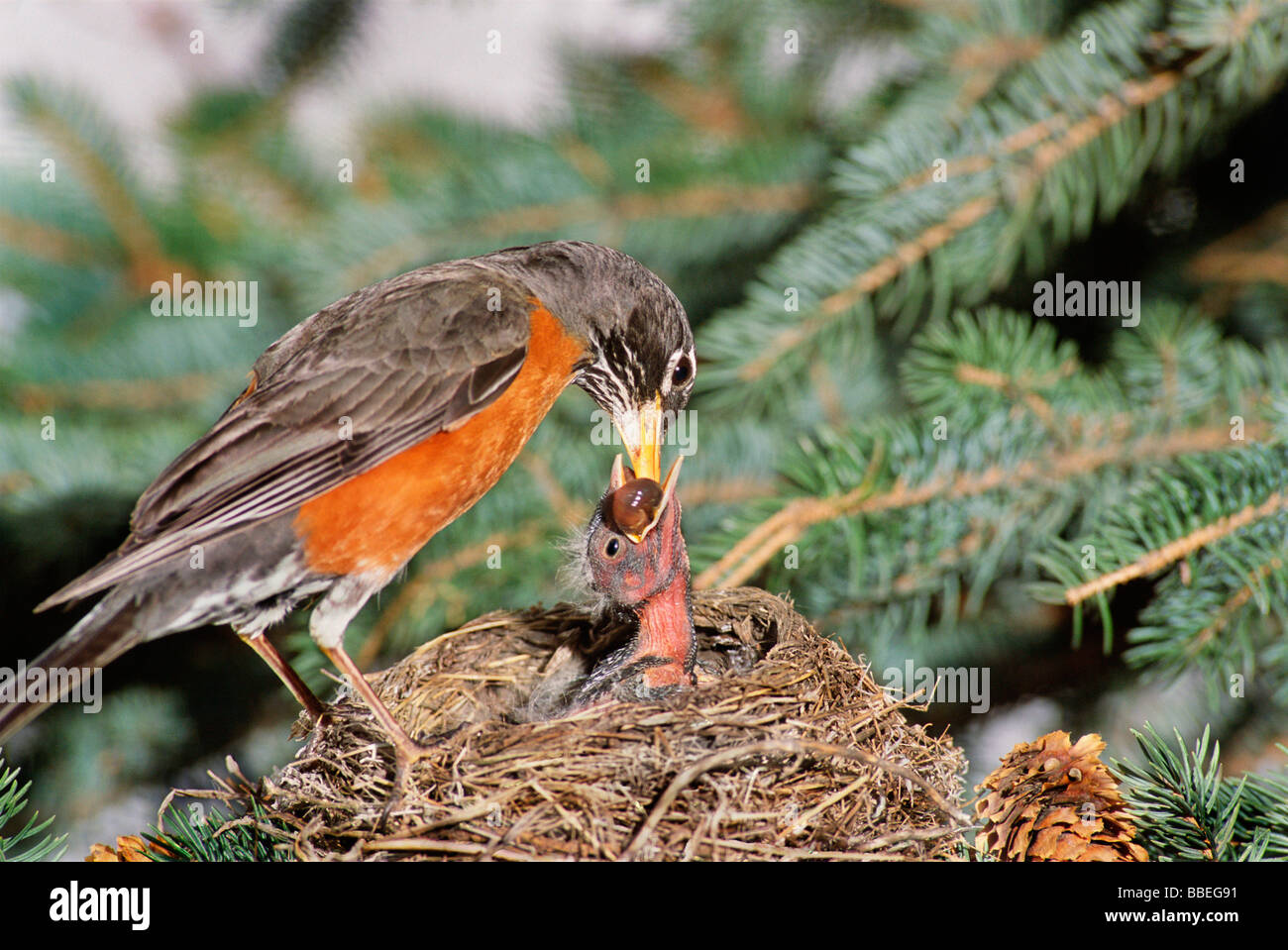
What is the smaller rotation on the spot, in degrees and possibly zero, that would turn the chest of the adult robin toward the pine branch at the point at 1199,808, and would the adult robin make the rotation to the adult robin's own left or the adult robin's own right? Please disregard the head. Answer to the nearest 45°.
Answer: approximately 45° to the adult robin's own right

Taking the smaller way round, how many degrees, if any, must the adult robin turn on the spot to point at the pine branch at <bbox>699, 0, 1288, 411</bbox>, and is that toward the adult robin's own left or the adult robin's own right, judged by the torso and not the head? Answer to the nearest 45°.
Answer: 0° — it already faces it

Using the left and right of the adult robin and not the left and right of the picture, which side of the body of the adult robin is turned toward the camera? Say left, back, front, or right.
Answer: right
